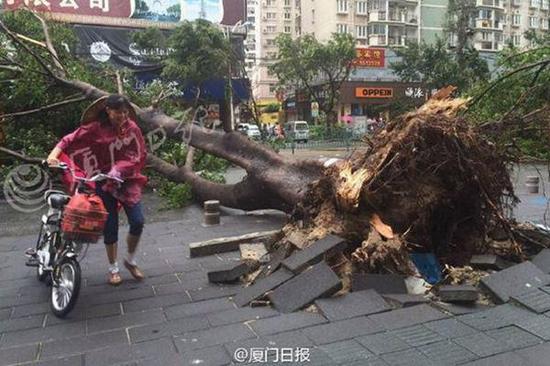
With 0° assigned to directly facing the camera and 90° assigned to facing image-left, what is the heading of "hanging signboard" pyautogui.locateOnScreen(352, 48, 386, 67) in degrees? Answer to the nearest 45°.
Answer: approximately 0°

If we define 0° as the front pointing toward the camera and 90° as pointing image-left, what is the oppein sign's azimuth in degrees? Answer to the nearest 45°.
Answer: approximately 0°

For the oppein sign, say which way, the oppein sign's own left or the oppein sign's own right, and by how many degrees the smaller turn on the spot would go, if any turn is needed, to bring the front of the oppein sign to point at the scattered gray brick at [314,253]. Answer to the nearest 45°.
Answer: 0° — it already faces it

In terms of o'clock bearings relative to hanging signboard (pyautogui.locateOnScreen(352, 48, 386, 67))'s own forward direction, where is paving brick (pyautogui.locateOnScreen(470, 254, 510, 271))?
The paving brick is roughly at 12 o'clock from the hanging signboard.

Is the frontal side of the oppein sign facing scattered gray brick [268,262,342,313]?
yes

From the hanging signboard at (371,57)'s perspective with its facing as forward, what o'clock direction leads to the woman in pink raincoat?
The woman in pink raincoat is roughly at 12 o'clock from the hanging signboard.

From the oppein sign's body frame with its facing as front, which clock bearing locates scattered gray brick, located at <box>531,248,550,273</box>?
The scattered gray brick is roughly at 12 o'clock from the oppein sign.

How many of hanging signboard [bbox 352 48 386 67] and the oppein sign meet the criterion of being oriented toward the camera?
2

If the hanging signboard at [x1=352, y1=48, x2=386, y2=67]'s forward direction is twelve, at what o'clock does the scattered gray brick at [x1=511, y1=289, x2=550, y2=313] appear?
The scattered gray brick is roughly at 12 o'clock from the hanging signboard.

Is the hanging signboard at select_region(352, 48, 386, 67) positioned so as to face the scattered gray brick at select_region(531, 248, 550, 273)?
yes

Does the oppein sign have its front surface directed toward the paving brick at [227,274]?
yes
